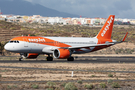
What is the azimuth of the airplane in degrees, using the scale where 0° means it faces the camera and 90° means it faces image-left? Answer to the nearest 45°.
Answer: approximately 45°
